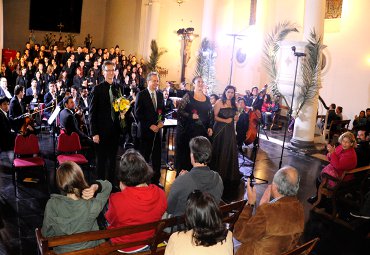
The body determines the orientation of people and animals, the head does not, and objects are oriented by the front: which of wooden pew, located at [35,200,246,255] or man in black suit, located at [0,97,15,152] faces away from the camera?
the wooden pew

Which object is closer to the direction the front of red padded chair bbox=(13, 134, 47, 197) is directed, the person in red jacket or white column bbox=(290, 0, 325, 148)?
the person in red jacket

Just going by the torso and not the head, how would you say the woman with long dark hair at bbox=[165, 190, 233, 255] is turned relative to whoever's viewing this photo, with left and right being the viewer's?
facing away from the viewer

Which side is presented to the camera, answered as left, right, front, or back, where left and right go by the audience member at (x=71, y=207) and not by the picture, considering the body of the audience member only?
back

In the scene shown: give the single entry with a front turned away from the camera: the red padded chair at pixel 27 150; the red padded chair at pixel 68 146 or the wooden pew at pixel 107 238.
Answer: the wooden pew

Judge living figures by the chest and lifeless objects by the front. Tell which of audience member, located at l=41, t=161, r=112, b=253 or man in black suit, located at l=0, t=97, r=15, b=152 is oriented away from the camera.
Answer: the audience member

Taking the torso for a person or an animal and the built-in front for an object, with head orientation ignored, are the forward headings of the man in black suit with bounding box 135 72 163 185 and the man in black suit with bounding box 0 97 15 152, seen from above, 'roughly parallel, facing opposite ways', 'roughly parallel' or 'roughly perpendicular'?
roughly parallel

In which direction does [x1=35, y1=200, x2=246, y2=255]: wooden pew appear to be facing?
away from the camera

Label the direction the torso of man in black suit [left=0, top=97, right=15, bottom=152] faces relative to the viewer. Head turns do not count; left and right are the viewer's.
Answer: facing the viewer and to the right of the viewer

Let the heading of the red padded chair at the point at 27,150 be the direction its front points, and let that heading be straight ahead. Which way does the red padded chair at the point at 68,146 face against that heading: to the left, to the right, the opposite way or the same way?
the same way

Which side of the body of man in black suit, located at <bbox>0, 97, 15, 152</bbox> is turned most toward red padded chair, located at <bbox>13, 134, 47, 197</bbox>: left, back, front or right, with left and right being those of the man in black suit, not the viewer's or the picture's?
front

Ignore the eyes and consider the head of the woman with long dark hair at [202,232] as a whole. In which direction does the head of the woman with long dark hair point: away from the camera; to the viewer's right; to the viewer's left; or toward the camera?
away from the camera

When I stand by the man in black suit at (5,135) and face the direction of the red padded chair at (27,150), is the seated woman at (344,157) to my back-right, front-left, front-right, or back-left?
front-left

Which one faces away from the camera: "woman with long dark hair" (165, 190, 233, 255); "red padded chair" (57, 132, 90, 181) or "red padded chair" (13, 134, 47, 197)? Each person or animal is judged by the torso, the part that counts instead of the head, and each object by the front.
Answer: the woman with long dark hair

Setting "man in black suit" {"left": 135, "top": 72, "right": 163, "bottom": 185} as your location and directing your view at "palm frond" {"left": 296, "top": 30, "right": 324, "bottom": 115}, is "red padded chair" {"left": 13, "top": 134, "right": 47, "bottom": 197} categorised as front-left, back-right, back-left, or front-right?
back-left

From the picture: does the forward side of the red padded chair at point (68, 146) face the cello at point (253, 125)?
no

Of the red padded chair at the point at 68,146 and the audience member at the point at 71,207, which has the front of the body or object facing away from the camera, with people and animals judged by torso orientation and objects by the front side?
the audience member

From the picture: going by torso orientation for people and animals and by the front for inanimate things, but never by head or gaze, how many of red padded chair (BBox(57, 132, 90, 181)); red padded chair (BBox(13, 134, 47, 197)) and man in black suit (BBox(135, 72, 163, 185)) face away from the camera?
0

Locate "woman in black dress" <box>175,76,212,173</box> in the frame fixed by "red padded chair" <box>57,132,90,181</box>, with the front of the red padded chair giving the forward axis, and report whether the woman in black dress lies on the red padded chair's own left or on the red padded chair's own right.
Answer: on the red padded chair's own left

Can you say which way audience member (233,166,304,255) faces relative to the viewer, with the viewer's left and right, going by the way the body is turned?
facing away from the viewer and to the left of the viewer
